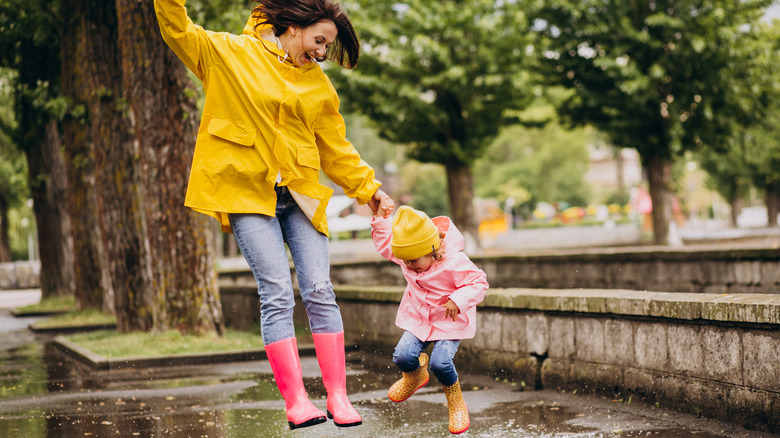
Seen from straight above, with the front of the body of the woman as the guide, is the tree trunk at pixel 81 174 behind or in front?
behind

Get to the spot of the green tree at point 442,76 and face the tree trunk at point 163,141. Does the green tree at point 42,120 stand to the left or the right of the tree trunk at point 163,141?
right

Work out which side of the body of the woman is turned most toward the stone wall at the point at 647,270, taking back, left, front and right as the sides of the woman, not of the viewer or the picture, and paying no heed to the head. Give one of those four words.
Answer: left

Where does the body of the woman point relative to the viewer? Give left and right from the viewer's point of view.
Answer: facing the viewer and to the right of the viewer

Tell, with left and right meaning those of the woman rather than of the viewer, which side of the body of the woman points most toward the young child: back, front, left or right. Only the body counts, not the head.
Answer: left

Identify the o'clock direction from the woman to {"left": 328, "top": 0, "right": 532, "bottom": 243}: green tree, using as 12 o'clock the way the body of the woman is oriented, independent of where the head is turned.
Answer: The green tree is roughly at 8 o'clock from the woman.

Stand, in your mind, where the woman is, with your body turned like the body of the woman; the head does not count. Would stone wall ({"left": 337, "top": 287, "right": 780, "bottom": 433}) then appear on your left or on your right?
on your left

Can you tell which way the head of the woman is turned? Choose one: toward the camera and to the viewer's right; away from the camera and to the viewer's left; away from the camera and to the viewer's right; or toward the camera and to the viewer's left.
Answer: toward the camera and to the viewer's right
